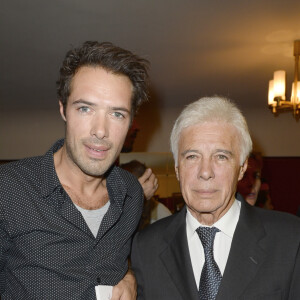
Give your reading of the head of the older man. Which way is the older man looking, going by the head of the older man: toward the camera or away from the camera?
toward the camera

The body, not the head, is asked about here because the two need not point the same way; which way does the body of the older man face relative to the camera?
toward the camera

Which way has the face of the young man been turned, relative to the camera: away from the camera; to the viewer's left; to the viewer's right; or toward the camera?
toward the camera
